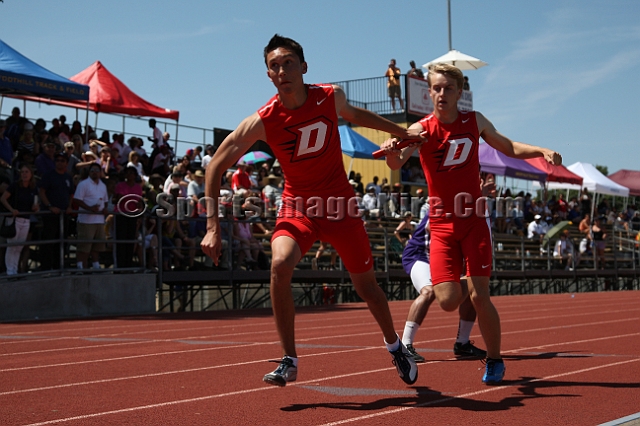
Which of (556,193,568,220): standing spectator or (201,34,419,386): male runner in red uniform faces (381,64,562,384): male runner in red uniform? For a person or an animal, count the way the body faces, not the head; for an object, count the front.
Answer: the standing spectator

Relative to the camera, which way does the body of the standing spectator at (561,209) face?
toward the camera

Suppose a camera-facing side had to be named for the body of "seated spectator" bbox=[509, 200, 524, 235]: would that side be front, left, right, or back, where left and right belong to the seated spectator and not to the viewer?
front

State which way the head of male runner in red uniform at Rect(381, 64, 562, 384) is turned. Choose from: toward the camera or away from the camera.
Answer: toward the camera

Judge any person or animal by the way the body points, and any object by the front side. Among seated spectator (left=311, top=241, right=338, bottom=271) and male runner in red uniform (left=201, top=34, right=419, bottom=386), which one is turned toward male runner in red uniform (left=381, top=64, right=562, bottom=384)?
the seated spectator

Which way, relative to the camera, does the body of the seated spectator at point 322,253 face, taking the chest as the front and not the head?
toward the camera

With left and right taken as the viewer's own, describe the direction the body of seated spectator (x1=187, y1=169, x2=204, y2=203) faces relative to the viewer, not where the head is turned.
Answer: facing the viewer and to the right of the viewer

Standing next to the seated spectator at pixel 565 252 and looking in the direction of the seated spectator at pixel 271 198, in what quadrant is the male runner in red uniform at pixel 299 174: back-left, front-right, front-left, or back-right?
front-left

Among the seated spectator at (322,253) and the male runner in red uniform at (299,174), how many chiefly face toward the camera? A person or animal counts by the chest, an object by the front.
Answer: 2

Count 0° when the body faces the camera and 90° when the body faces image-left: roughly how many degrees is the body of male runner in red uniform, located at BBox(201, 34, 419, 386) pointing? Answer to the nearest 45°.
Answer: approximately 0°

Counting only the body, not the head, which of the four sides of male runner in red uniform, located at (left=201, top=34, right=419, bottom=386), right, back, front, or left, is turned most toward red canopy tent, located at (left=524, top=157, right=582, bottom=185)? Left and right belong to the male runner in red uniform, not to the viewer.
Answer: back

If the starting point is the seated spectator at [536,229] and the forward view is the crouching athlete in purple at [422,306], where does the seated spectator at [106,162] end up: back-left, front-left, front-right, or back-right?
front-right
